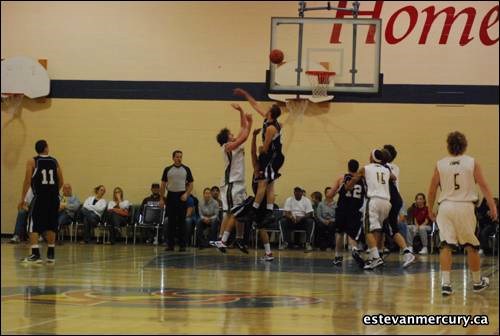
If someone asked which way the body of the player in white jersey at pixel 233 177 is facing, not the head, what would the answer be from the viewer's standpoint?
to the viewer's right

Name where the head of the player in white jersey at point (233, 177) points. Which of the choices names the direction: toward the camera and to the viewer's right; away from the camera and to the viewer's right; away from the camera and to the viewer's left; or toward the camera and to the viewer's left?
away from the camera and to the viewer's right

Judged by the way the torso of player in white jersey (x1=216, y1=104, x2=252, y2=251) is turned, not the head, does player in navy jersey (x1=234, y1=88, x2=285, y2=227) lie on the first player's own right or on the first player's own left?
on the first player's own right

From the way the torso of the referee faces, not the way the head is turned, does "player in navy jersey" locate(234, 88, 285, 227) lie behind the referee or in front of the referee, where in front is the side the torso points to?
in front

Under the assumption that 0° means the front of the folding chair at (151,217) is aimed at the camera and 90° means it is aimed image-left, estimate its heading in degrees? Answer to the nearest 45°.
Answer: approximately 45°

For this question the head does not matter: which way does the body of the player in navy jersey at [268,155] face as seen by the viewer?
to the viewer's left

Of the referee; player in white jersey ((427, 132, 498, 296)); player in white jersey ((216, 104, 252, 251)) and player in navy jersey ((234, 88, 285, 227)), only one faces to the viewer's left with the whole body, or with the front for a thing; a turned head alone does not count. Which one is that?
the player in navy jersey

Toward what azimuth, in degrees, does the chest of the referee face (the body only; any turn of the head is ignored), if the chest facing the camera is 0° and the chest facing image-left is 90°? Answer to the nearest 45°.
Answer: approximately 0°
